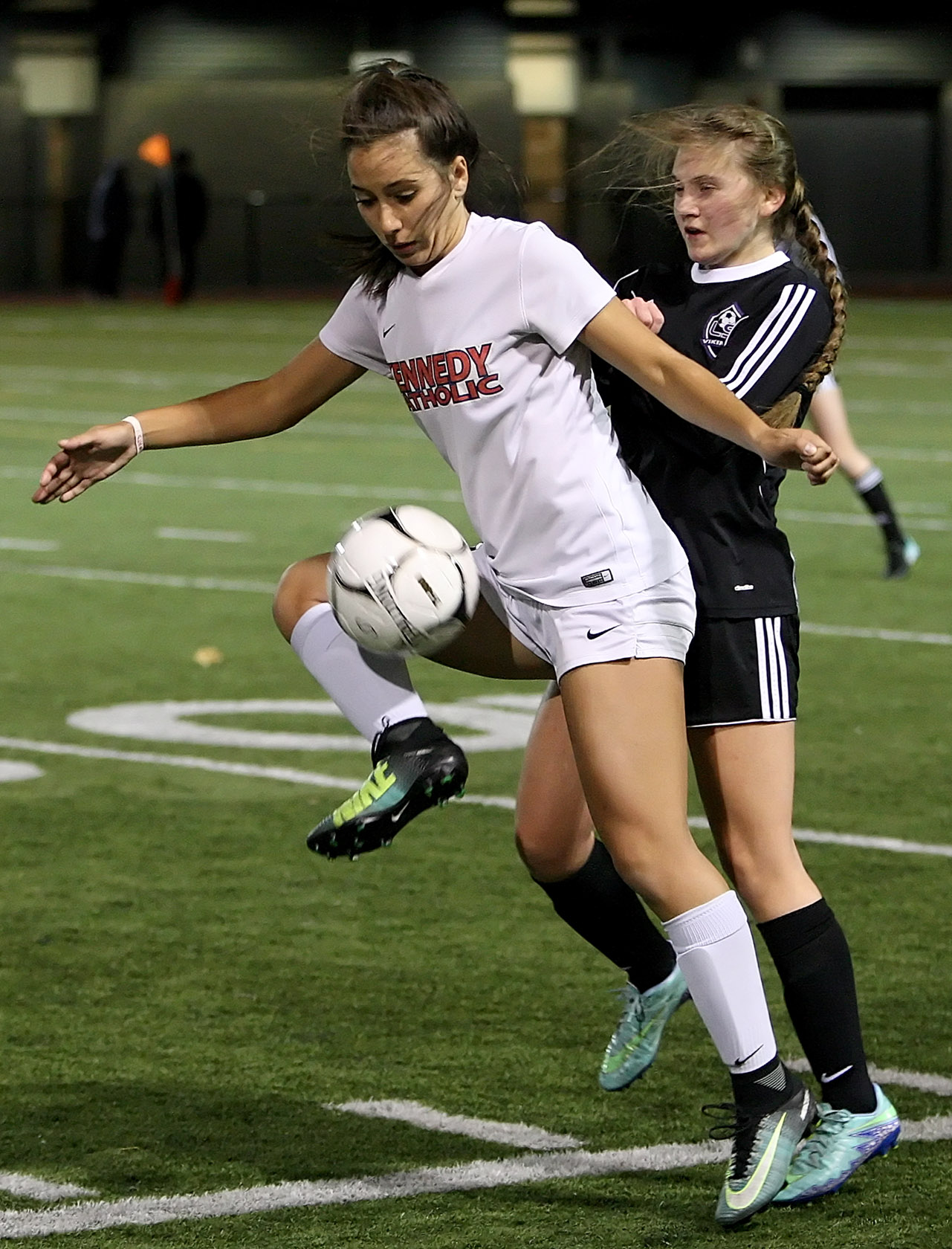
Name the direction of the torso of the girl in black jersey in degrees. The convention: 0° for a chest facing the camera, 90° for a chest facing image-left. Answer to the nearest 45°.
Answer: approximately 45°

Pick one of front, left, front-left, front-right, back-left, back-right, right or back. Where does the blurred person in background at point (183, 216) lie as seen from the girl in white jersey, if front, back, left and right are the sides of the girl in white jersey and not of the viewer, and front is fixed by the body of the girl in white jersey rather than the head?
back-right

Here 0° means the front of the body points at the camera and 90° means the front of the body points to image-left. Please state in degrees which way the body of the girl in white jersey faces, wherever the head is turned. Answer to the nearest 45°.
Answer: approximately 45°

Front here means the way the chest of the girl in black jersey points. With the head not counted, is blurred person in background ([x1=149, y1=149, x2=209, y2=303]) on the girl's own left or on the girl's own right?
on the girl's own right

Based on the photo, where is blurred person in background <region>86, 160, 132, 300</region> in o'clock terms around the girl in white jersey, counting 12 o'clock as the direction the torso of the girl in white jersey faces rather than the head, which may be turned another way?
The blurred person in background is roughly at 4 o'clock from the girl in white jersey.
